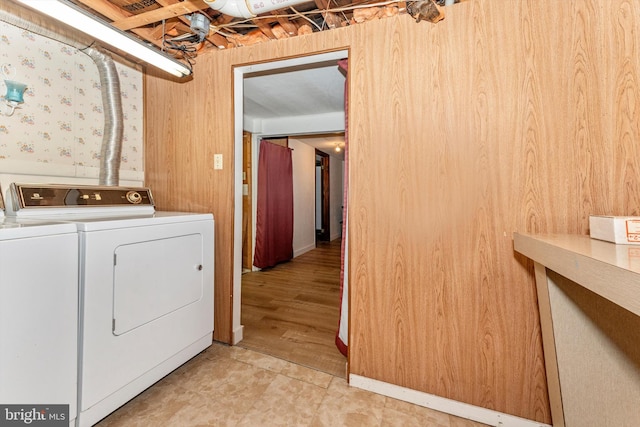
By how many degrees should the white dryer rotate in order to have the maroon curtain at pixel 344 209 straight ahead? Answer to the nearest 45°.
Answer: approximately 45° to its left

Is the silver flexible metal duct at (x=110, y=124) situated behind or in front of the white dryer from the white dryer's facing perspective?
behind

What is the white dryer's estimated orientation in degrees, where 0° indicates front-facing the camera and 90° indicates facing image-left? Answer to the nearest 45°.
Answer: approximately 315°

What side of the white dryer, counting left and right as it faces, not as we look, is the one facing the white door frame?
left

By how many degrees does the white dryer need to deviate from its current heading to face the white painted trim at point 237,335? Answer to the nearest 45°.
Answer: approximately 90° to its left

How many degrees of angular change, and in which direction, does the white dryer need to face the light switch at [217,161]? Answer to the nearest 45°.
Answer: approximately 90° to its left
